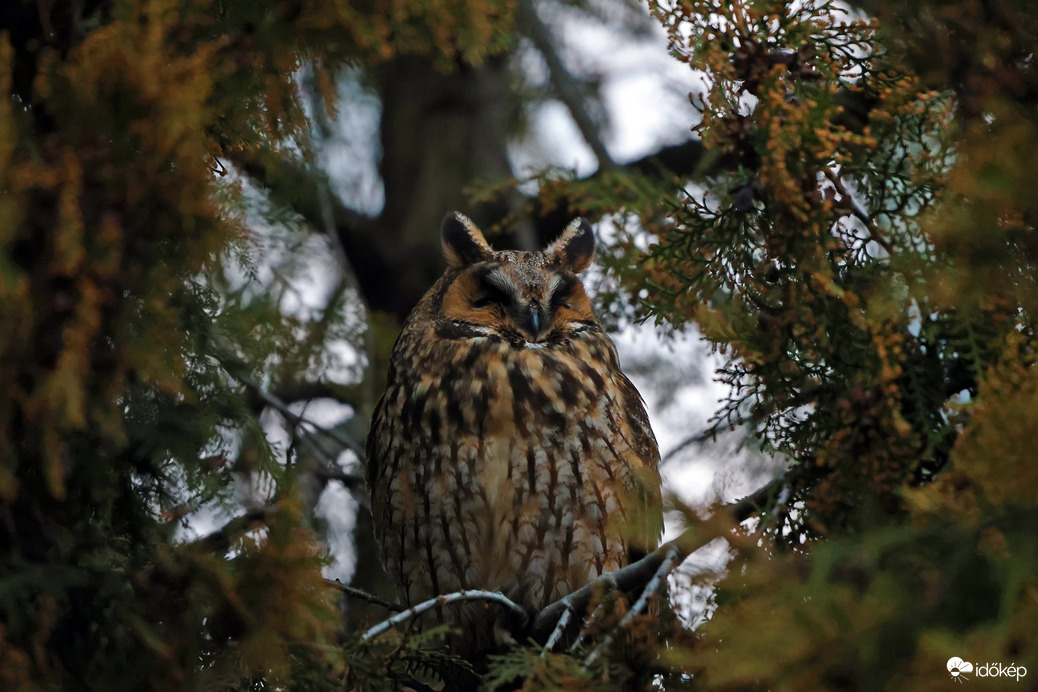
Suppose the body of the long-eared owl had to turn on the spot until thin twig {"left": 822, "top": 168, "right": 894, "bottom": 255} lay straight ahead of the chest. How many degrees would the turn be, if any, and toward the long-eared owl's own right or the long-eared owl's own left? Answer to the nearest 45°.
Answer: approximately 45° to the long-eared owl's own left

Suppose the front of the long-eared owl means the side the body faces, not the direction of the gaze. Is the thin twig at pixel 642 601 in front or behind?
in front

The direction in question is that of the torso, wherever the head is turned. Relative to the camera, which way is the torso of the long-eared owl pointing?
toward the camera

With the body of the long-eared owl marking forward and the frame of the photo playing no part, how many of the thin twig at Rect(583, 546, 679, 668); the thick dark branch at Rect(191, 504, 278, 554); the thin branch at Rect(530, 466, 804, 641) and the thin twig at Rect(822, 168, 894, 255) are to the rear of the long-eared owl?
0
